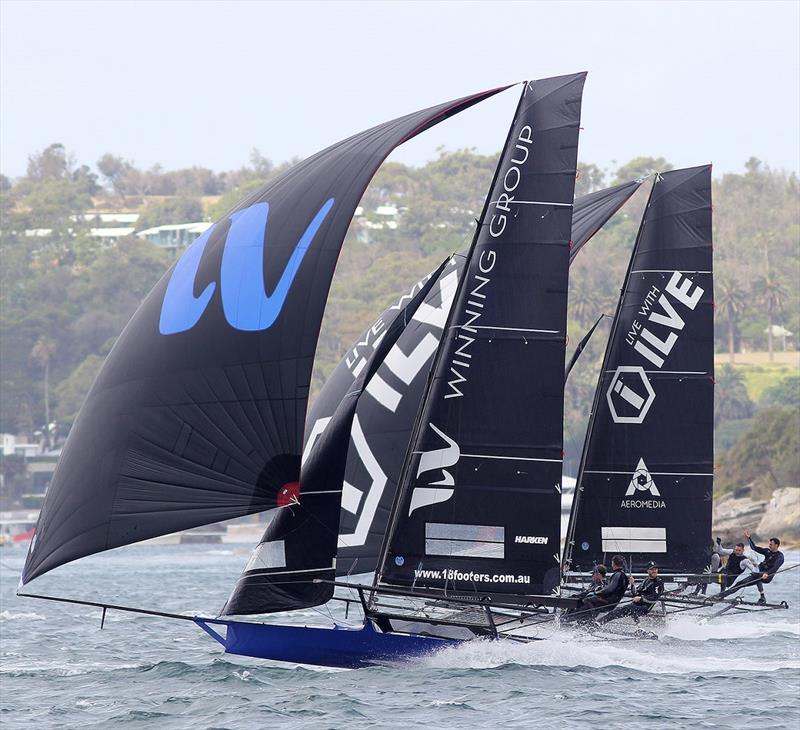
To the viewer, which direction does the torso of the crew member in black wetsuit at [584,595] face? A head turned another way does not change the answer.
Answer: to the viewer's left

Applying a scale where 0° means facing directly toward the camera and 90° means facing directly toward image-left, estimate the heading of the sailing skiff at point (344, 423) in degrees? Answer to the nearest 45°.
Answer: approximately 90°

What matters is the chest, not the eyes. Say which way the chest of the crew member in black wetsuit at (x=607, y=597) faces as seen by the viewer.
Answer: to the viewer's left

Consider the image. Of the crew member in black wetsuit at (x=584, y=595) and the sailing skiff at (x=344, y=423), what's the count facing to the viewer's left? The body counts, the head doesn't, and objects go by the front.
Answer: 2

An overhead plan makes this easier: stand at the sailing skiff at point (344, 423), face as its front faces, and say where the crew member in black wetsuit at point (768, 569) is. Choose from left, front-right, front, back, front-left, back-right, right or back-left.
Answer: back-right

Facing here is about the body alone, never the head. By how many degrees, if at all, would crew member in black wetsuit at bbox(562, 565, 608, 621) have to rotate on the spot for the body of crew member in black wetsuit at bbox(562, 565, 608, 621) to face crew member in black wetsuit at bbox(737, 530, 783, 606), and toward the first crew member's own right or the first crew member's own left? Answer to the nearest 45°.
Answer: approximately 135° to the first crew member's own right
